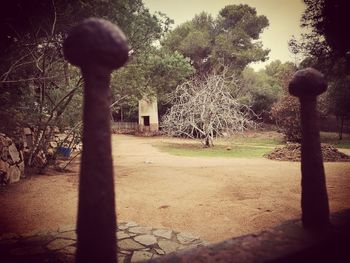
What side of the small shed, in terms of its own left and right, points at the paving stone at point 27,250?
front

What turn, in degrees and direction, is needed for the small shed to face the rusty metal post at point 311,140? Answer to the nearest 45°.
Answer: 0° — it already faces it

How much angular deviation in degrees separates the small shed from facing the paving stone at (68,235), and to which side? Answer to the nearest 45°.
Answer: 0° — it already faces it

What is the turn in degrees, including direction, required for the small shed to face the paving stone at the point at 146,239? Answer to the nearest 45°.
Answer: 0° — it already faces it

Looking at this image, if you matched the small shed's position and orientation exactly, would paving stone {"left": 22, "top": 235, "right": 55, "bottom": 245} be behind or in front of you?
in front

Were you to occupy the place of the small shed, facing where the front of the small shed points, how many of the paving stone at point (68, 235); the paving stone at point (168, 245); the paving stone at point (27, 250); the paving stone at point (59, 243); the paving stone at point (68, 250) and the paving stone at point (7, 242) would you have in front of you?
6

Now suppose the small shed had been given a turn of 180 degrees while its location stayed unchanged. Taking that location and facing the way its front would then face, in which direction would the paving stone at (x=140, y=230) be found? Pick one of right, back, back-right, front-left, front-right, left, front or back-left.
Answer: back

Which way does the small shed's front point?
toward the camera

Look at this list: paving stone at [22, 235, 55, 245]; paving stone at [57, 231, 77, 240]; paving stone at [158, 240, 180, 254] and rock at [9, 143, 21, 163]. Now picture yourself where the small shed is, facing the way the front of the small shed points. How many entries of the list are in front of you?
4

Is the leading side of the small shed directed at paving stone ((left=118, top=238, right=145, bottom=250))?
yes

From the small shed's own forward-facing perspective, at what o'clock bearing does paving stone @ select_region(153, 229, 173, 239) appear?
The paving stone is roughly at 12 o'clock from the small shed.

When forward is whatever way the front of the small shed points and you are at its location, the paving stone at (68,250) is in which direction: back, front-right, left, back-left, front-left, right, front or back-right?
front

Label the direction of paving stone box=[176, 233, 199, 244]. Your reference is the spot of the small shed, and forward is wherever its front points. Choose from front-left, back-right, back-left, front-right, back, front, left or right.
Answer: front

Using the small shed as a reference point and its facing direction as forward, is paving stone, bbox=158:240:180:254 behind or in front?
in front
